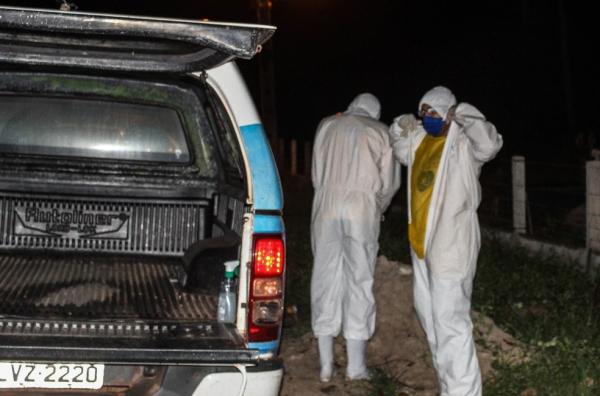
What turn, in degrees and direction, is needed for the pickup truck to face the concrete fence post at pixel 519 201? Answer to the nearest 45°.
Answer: approximately 45° to its right

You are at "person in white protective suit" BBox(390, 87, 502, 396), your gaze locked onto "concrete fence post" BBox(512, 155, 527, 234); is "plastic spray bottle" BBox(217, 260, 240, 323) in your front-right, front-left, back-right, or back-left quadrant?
back-left

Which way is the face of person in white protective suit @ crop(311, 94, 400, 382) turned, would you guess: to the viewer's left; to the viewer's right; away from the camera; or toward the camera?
away from the camera

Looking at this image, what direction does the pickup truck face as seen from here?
away from the camera

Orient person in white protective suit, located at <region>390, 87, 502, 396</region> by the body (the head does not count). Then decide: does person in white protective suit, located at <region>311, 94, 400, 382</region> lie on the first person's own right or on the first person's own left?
on the first person's own right

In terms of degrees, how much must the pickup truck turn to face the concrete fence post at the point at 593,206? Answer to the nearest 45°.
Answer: approximately 45° to its right

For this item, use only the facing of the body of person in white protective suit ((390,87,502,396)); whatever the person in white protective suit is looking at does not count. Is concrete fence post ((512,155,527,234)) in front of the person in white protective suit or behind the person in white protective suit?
behind

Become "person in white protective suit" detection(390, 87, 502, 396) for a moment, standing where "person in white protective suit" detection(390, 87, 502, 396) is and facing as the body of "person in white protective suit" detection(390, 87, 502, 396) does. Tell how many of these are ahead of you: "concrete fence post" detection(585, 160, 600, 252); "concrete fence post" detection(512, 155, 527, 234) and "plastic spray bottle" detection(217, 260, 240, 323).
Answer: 1

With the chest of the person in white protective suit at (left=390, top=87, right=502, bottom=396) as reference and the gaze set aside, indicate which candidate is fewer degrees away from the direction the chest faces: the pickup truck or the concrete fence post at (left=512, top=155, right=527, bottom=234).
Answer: the pickup truck

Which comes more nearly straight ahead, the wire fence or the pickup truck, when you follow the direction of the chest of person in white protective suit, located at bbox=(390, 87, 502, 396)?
the pickup truck

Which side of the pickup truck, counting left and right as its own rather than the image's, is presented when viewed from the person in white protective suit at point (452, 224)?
right

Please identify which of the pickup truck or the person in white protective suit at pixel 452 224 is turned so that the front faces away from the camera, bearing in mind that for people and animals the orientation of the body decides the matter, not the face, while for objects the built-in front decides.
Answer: the pickup truck

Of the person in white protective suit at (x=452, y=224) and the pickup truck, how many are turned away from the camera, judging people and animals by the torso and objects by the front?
1
